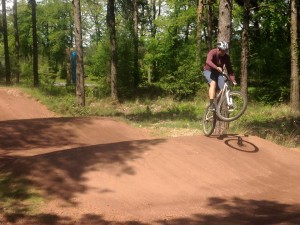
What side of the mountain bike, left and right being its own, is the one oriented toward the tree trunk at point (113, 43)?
back

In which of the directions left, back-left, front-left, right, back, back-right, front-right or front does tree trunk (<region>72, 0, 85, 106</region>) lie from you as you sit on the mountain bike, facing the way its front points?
back

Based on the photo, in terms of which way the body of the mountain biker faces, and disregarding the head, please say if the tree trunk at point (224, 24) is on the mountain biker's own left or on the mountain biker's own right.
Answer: on the mountain biker's own left

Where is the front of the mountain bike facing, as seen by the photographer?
facing the viewer and to the right of the viewer

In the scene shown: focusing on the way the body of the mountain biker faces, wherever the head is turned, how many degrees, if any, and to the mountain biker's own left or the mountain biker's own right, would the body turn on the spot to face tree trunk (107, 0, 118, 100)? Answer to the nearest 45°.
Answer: approximately 180°

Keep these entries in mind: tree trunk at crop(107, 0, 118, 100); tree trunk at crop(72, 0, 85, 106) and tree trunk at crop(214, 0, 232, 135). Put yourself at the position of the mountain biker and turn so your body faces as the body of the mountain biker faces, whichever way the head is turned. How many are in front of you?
0

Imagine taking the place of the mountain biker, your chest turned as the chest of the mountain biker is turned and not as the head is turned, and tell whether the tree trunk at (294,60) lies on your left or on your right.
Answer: on your left

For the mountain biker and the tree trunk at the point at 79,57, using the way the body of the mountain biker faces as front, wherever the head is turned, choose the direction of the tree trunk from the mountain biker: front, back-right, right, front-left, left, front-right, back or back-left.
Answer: back
